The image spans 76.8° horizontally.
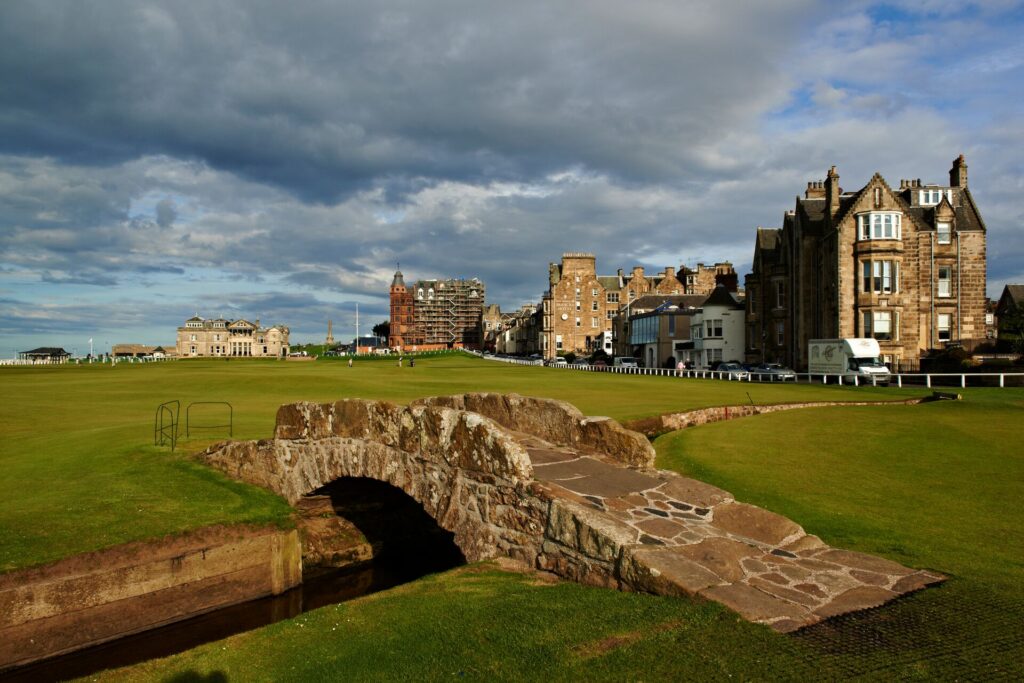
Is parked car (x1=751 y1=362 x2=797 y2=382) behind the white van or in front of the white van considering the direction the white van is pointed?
behind

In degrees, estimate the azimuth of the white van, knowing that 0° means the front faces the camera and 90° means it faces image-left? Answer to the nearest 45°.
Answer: approximately 315°

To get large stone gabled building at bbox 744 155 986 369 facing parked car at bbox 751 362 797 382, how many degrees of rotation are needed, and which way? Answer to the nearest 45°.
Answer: approximately 45° to its right

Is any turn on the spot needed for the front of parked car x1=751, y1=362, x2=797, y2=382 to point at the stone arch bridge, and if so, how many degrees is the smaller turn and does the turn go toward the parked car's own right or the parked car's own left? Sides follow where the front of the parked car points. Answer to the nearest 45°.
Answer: approximately 45° to the parked car's own right

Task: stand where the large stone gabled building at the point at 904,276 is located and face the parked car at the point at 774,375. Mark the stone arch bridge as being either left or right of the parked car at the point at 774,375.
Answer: left

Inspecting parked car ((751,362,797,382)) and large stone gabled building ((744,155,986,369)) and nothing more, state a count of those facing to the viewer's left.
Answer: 0

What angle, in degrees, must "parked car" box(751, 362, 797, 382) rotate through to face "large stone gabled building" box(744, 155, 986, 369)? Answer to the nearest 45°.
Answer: approximately 90° to its left

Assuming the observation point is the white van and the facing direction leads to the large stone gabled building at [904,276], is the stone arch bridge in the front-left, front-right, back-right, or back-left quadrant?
back-right

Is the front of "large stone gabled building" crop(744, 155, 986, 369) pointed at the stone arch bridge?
yes

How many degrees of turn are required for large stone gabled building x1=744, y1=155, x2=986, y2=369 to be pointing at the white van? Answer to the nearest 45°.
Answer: approximately 45° to its right

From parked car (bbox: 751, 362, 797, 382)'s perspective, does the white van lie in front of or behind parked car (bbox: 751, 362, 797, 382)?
in front
